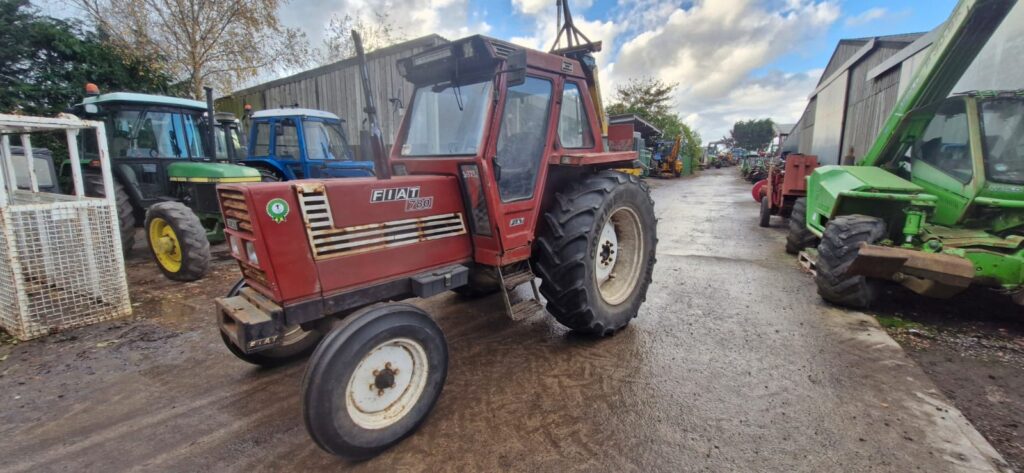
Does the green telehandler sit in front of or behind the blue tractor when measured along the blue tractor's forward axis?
in front

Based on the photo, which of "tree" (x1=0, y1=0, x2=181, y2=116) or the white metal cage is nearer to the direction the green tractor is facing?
the white metal cage

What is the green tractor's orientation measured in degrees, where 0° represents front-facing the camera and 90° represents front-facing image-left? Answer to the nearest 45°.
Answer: approximately 315°

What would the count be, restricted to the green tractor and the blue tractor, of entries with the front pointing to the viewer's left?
0

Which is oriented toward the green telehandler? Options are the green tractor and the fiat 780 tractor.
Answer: the green tractor

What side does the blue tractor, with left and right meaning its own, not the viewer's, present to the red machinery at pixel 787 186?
front

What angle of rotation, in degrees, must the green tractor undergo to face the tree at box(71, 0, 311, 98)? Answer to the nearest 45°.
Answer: approximately 135° to its left

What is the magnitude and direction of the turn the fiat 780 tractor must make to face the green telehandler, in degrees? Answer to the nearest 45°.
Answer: approximately 135° to its left

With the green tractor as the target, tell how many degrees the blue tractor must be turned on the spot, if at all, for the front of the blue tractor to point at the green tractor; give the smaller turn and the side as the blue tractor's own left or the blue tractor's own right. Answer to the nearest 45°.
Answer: approximately 90° to the blue tractor's own right
